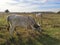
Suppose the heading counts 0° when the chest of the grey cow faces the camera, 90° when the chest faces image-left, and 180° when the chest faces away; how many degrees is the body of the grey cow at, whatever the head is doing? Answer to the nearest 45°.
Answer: approximately 270°
